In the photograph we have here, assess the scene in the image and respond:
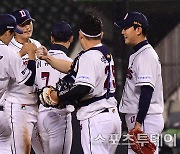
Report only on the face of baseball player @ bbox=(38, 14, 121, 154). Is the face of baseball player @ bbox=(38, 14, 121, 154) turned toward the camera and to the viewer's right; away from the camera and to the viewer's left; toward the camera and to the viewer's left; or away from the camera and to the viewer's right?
away from the camera and to the viewer's left

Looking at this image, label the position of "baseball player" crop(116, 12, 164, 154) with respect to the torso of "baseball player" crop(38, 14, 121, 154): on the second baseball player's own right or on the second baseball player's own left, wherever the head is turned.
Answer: on the second baseball player's own right

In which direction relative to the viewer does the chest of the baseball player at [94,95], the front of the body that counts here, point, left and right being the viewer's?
facing away from the viewer and to the left of the viewer

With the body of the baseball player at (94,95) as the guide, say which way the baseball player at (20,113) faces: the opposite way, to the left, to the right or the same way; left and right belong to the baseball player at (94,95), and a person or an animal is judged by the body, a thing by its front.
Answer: the opposite way

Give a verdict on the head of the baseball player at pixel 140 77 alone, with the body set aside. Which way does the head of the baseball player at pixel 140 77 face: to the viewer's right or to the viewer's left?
to the viewer's left
